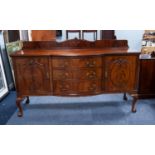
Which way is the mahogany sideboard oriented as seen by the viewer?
toward the camera
